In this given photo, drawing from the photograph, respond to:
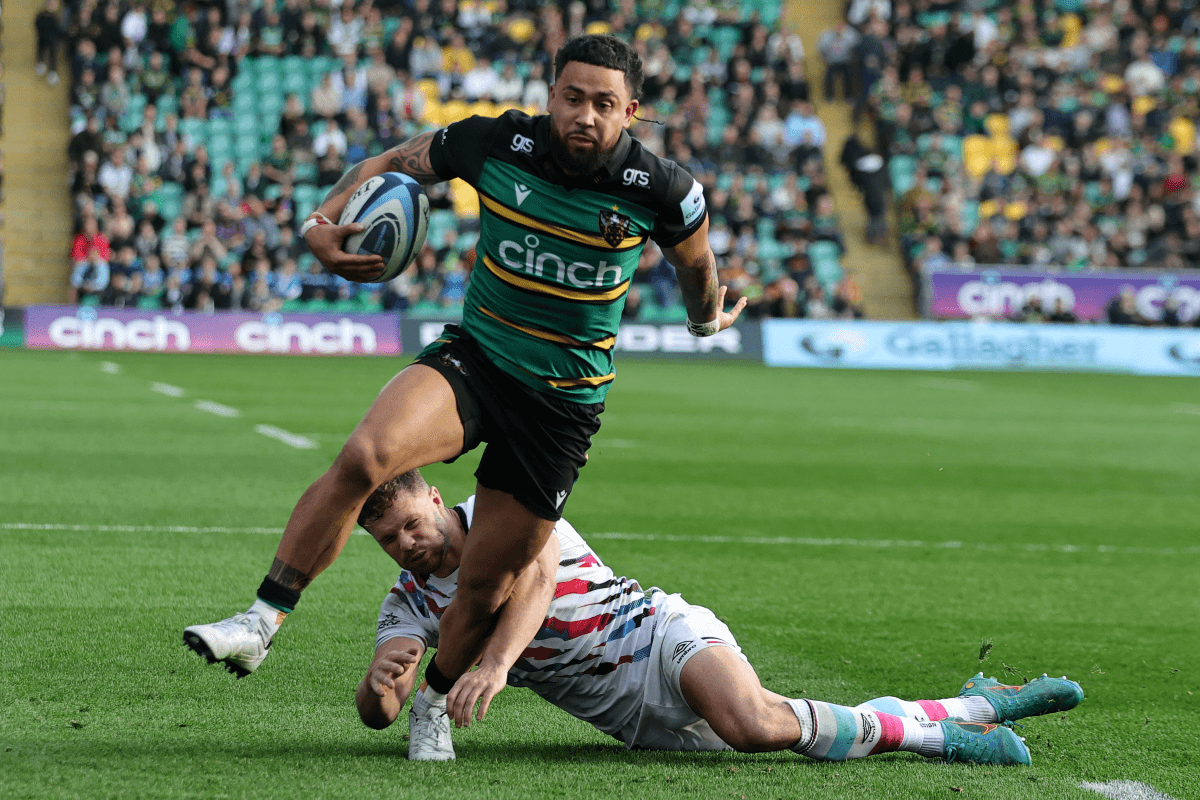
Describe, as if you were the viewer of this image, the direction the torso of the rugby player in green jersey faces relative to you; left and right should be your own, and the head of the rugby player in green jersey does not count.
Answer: facing the viewer

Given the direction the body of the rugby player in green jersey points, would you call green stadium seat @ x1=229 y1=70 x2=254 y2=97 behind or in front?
behind

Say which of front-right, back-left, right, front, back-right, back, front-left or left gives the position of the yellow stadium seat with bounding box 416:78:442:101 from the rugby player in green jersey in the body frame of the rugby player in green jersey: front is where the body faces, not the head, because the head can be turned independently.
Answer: back

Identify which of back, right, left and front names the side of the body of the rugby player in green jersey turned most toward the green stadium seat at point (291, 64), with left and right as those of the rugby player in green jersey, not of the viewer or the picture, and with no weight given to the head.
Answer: back

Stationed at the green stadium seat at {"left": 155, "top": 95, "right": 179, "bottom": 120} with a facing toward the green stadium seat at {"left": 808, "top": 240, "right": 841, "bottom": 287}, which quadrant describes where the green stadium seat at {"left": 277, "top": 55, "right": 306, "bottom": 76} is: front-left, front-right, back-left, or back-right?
front-left

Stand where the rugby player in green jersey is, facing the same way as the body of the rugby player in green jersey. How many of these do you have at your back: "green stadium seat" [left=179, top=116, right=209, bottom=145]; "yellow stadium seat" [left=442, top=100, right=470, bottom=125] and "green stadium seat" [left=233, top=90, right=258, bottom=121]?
3
